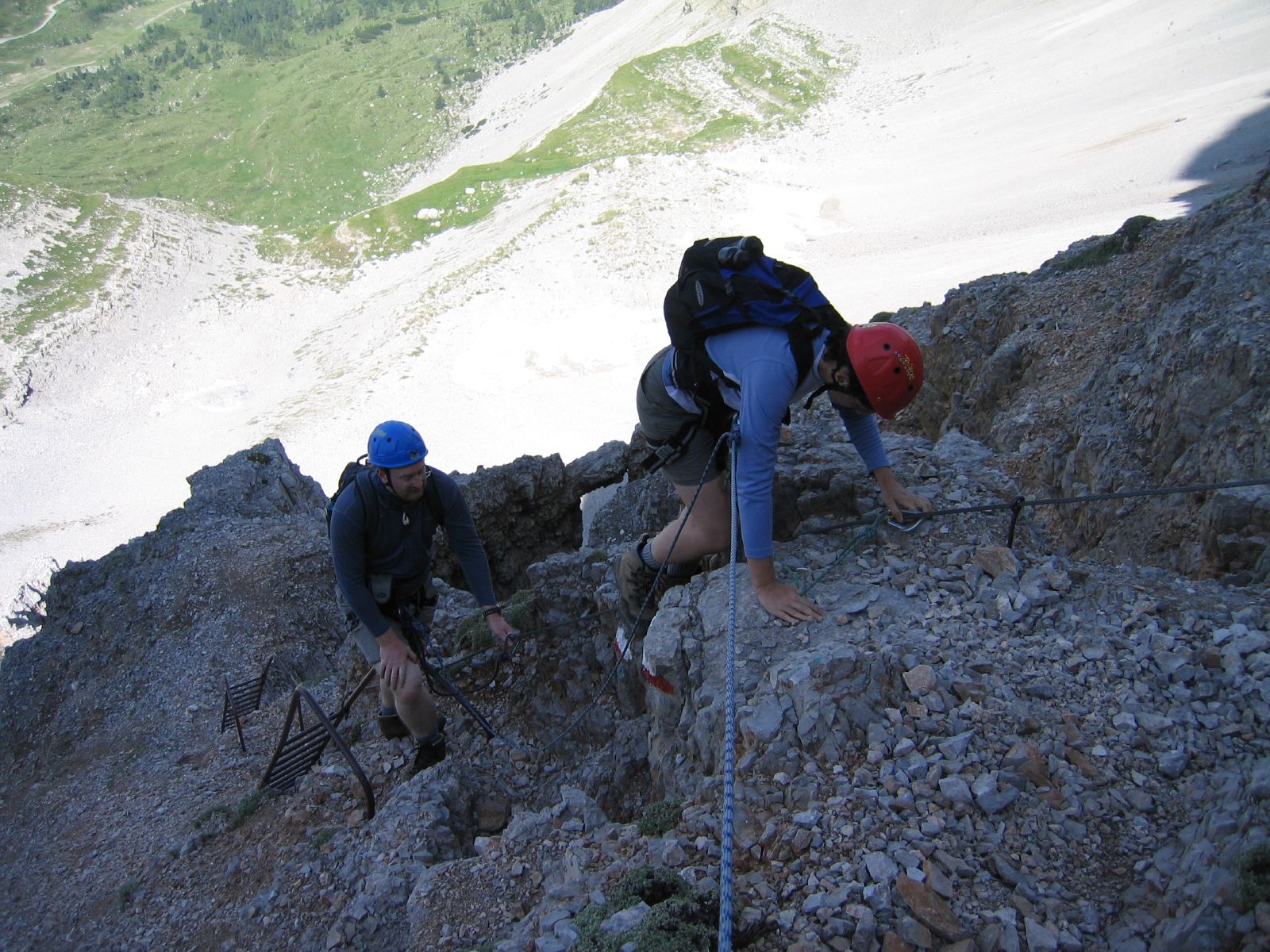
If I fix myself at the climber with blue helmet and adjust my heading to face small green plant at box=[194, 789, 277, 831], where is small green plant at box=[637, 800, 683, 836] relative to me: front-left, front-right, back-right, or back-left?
back-left

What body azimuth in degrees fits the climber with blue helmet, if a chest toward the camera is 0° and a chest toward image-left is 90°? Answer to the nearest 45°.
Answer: approximately 315°

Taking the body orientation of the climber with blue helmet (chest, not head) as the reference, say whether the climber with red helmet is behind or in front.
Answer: in front

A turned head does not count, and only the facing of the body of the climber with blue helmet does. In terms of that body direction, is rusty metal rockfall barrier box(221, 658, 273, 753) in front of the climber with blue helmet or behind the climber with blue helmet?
behind

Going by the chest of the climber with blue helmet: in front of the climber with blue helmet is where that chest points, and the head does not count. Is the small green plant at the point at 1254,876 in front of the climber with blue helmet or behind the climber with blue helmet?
in front

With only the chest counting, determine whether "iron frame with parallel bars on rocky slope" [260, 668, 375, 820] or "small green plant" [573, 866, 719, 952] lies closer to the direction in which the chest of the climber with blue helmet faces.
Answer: the small green plant

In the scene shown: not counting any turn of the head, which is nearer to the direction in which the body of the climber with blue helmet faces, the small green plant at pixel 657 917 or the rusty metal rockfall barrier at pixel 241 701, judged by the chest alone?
the small green plant
